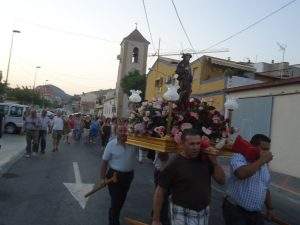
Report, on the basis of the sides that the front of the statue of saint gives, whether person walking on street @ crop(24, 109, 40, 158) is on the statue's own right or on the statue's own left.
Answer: on the statue's own right

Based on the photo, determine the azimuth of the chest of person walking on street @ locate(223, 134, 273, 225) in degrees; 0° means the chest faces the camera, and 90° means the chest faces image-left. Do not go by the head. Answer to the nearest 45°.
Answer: approximately 315°

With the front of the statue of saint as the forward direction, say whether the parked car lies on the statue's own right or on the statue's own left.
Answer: on the statue's own right

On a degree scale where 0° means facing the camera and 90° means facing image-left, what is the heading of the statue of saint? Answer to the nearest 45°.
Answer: approximately 45°
